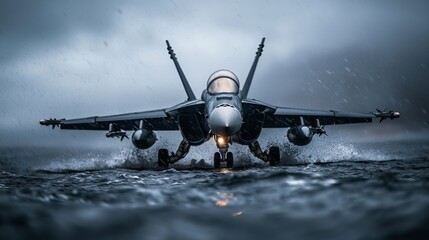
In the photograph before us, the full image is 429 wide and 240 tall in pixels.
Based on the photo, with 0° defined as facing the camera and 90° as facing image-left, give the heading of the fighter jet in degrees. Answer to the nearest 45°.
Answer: approximately 0°
